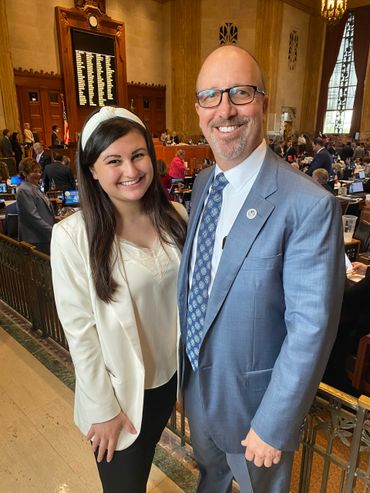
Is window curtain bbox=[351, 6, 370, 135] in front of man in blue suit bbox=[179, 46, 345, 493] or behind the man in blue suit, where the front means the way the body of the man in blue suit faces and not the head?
behind

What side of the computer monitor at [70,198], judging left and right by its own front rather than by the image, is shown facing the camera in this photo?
front

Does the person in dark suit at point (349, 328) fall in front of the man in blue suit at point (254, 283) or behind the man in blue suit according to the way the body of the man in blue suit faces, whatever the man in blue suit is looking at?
behind

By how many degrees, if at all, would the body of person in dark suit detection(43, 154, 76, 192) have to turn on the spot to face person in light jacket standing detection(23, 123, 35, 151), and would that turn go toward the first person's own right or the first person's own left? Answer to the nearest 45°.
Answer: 0° — they already face them

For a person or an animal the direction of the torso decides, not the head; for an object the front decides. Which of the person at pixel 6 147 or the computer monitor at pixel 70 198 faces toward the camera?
the computer monitor

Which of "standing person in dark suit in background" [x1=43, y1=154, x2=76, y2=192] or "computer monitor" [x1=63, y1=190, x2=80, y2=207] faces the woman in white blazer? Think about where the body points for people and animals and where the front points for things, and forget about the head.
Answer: the computer monitor

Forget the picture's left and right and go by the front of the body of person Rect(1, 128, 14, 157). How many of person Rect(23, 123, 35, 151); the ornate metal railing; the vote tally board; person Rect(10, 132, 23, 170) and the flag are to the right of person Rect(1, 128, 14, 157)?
1

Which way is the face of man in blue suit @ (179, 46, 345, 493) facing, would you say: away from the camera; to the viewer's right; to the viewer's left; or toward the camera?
toward the camera

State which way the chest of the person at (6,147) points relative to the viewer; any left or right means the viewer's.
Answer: facing to the right of the viewer

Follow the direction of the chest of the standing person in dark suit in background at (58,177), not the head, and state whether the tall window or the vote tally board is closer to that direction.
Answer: the vote tally board

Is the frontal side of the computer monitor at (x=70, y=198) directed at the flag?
no

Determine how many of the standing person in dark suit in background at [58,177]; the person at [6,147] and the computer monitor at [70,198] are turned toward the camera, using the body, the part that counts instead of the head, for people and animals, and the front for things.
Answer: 1

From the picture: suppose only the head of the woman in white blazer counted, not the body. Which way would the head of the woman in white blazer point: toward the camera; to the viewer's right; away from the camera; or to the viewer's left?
toward the camera

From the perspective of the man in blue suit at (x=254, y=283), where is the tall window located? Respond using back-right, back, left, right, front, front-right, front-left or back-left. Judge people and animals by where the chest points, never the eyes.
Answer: back-right

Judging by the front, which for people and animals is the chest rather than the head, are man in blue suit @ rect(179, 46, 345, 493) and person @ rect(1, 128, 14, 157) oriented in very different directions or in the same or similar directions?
very different directions

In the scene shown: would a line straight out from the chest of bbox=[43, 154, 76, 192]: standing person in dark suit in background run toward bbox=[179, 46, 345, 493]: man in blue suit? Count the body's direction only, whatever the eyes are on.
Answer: no
